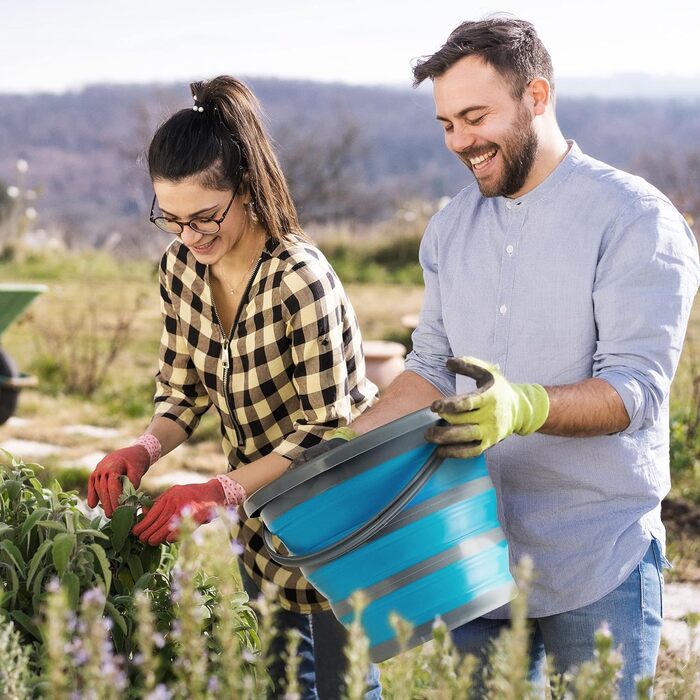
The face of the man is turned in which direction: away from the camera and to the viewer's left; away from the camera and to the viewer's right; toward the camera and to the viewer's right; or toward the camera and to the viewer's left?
toward the camera and to the viewer's left

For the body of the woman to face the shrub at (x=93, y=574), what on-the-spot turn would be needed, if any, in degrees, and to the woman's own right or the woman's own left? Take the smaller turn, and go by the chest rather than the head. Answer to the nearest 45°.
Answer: approximately 45° to the woman's own left

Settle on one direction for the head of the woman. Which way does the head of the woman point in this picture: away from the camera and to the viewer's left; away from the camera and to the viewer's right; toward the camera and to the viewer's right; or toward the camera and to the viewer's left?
toward the camera and to the viewer's left

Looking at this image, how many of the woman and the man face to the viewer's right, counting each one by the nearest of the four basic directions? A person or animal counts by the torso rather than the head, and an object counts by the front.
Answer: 0

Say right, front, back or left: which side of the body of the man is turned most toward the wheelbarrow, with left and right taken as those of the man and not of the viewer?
right

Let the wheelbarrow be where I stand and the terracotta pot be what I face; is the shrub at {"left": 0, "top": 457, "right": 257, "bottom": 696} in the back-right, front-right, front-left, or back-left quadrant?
front-right

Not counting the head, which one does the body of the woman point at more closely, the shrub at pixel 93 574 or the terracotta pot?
the shrub

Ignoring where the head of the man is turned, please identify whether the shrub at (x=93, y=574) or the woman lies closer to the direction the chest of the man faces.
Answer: the shrub

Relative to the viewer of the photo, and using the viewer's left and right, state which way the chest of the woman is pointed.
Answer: facing the viewer and to the left of the viewer

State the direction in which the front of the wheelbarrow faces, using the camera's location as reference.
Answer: facing to the right of the viewer

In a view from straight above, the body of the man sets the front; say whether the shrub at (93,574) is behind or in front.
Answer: in front
